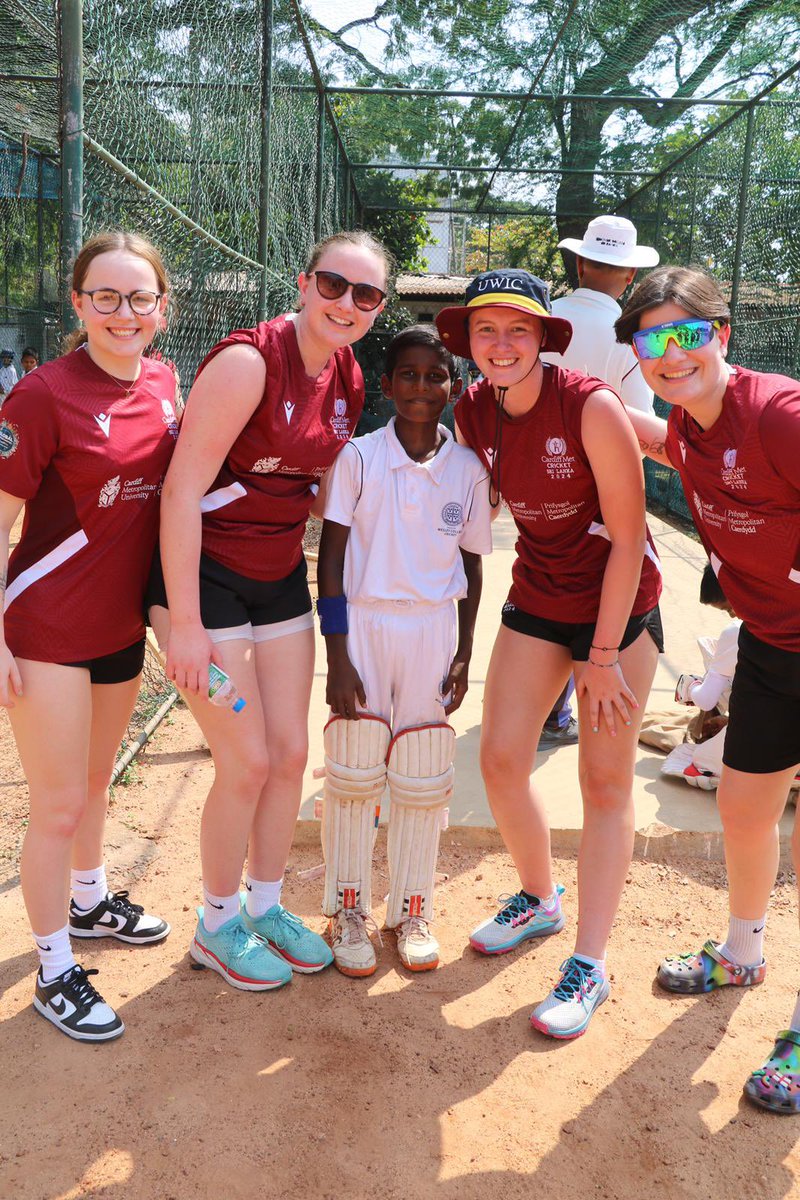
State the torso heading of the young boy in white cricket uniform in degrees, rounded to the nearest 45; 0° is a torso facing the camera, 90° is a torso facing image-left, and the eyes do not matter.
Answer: approximately 0°

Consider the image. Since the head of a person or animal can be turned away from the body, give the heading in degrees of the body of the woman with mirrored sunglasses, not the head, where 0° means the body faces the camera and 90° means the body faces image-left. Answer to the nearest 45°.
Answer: approximately 45°

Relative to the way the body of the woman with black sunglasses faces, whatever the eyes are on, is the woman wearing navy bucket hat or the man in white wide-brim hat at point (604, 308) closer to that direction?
the woman wearing navy bucket hat

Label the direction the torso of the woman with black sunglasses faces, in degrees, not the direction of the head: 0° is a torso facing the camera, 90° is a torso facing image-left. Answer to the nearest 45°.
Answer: approximately 315°

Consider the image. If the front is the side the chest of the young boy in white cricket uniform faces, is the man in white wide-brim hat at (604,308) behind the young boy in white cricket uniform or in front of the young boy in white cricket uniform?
behind

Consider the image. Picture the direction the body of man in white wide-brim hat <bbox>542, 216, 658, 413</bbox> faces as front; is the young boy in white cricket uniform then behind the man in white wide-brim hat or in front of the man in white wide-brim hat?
behind
